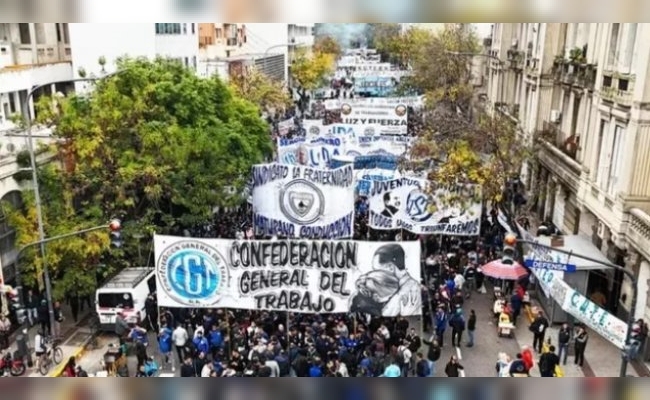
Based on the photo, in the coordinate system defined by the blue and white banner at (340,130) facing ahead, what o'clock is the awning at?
The awning is roughly at 11 o'clock from the blue and white banner.

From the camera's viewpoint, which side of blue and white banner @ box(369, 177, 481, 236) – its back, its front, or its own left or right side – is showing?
front

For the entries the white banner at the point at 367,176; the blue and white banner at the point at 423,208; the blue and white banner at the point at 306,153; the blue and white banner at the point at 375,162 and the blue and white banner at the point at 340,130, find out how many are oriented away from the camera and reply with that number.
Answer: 0

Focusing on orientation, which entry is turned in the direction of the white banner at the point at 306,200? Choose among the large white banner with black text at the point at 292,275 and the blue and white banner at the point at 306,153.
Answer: the blue and white banner

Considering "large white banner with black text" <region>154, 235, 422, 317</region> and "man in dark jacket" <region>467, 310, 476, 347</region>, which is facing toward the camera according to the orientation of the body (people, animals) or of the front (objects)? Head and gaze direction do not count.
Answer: the large white banner with black text

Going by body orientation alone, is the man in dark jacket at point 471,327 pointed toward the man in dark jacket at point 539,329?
no

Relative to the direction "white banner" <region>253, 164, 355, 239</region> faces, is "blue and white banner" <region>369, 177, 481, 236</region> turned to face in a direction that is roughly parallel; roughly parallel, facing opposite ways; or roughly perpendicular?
roughly parallel

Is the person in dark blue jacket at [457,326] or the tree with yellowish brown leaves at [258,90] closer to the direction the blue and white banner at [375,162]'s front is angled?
the person in dark blue jacket

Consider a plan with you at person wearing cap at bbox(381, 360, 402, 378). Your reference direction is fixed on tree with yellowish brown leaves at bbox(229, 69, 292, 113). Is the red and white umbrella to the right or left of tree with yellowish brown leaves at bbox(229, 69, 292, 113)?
right

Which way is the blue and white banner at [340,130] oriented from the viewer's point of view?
toward the camera

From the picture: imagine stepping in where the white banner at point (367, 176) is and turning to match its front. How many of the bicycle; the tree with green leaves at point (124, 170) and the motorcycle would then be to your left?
0

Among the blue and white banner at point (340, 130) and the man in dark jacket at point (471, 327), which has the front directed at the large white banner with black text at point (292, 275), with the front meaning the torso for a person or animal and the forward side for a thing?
the blue and white banner

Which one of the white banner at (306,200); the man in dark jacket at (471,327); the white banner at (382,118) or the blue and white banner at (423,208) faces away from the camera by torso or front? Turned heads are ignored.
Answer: the man in dark jacket

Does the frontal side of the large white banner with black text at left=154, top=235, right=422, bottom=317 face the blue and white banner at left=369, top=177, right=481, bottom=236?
no

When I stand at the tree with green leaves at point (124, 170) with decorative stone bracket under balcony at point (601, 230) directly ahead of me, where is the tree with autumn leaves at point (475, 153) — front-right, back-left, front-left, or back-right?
front-left

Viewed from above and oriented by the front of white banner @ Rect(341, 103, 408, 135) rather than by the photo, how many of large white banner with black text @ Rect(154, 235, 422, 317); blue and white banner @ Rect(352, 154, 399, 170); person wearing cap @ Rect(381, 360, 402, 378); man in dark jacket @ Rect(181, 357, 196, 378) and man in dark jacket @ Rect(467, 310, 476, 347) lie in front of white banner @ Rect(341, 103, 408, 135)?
5

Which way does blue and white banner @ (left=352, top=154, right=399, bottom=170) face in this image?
toward the camera

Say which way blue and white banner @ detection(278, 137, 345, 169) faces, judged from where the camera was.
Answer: facing the viewer

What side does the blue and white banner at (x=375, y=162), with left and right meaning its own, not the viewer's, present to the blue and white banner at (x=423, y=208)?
front

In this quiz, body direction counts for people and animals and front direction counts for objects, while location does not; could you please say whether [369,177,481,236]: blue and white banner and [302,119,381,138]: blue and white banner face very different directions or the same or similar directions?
same or similar directions

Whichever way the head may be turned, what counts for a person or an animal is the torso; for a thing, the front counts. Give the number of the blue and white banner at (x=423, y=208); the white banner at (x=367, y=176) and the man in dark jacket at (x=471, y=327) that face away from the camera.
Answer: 1

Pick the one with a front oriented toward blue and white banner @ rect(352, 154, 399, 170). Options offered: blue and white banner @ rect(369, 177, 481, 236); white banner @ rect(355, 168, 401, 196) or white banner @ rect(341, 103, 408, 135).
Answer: white banner @ rect(341, 103, 408, 135)
